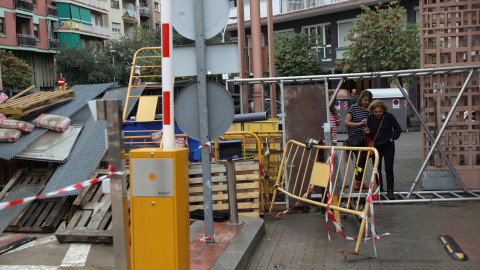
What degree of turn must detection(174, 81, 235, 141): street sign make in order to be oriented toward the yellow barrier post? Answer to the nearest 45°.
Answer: approximately 180°

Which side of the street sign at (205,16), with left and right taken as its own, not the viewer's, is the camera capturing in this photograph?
back

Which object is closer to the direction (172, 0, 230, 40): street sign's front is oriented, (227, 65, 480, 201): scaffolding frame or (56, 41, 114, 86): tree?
the tree

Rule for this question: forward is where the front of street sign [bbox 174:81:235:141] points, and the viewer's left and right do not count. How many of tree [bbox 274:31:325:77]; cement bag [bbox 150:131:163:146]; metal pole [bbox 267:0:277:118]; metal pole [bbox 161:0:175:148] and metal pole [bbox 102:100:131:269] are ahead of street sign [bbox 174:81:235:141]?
3

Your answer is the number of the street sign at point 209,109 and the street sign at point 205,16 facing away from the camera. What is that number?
2

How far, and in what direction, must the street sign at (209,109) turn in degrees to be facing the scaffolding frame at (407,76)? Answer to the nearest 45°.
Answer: approximately 45° to its right

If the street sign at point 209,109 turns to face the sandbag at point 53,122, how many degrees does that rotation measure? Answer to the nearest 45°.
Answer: approximately 45° to its left

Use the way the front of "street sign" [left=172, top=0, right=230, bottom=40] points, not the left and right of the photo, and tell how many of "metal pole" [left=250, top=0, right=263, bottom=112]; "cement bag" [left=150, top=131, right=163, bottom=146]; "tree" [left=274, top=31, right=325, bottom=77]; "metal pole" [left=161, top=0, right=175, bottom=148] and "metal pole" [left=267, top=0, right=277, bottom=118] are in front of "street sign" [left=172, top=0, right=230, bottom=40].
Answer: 4

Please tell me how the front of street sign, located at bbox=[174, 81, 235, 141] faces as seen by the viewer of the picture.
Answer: facing away from the viewer

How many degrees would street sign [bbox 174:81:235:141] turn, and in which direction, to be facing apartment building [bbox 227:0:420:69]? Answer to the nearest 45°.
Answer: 0° — it already faces it
